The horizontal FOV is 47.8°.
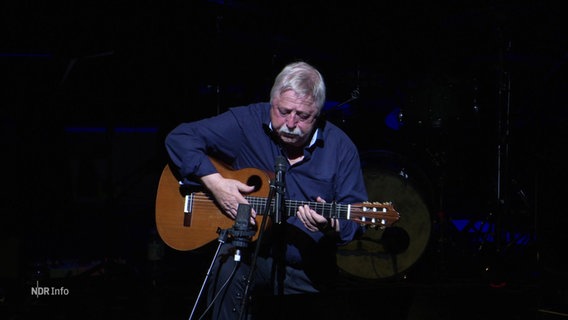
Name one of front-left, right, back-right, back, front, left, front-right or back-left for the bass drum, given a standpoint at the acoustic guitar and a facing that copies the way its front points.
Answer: back-left

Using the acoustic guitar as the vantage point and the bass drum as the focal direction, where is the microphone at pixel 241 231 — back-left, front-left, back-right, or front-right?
back-right

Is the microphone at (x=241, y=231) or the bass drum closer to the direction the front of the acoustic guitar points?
the microphone

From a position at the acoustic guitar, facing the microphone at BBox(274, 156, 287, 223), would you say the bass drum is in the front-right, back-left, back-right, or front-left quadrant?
back-left

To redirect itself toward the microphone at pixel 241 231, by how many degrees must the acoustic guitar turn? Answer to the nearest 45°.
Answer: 0° — it already faces it

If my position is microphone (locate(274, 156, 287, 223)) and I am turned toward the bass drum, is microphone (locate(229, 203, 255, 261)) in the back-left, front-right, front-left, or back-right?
back-left

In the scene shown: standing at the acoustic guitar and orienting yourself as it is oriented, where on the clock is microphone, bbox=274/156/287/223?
The microphone is roughly at 11 o'clock from the acoustic guitar.

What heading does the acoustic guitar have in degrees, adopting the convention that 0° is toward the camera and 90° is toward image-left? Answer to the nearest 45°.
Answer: approximately 0°

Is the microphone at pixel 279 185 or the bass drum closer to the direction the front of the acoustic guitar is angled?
the microphone
